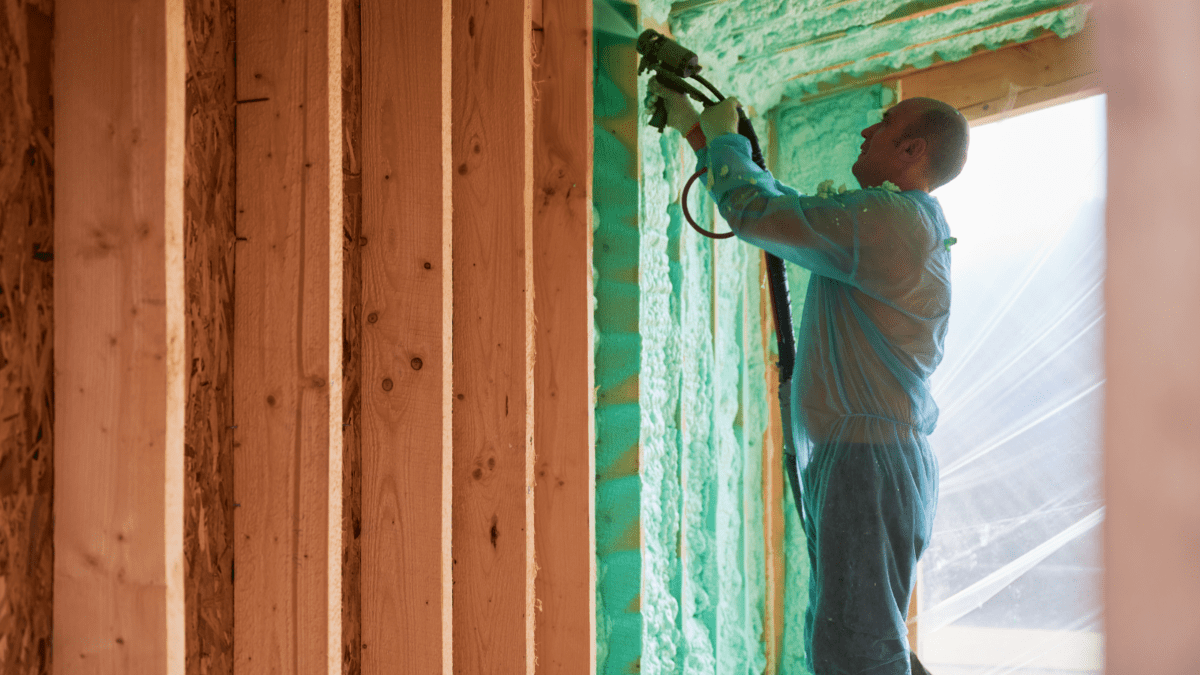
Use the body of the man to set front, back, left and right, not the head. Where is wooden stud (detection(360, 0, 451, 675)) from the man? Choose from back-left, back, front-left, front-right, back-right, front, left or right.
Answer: front-left

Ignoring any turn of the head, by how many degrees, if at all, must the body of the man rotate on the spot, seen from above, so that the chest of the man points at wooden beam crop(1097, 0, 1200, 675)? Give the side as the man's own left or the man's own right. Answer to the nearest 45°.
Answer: approximately 90° to the man's own left

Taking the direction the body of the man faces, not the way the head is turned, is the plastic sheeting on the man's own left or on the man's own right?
on the man's own right

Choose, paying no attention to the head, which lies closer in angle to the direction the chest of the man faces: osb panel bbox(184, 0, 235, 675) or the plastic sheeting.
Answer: the osb panel

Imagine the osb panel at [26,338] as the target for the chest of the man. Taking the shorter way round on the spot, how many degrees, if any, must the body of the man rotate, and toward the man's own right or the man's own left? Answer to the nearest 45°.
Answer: approximately 45° to the man's own left

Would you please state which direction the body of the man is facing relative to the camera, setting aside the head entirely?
to the viewer's left

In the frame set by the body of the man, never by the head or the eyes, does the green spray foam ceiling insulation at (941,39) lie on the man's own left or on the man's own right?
on the man's own right

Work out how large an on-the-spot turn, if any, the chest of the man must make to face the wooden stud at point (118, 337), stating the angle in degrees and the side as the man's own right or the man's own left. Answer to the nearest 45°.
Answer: approximately 45° to the man's own left
